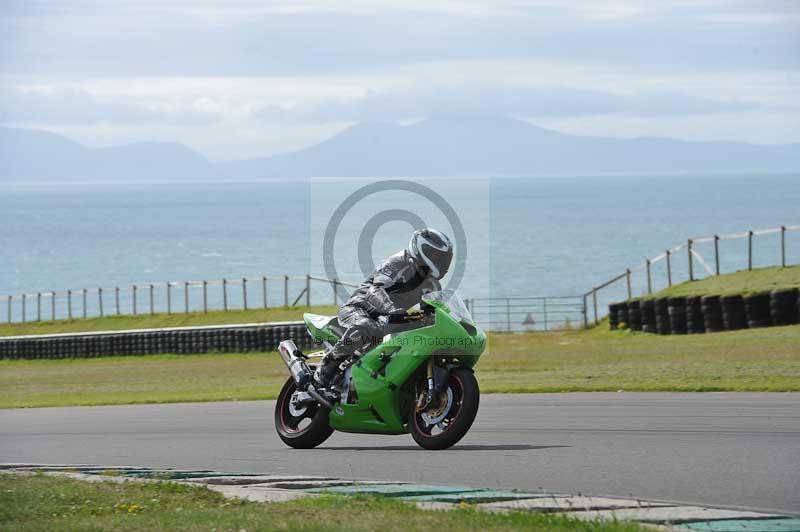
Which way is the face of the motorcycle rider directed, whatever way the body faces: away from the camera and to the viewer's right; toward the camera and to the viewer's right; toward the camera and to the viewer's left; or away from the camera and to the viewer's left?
toward the camera and to the viewer's right

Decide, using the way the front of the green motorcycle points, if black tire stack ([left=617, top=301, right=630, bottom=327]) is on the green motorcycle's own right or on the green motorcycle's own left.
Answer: on the green motorcycle's own left

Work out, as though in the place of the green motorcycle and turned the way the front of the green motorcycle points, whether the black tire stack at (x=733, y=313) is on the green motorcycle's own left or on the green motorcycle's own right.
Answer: on the green motorcycle's own left

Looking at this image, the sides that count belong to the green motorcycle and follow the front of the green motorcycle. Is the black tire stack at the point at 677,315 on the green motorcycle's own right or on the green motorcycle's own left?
on the green motorcycle's own left

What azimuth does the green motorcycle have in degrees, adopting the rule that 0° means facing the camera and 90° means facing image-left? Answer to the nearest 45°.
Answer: approximately 315°

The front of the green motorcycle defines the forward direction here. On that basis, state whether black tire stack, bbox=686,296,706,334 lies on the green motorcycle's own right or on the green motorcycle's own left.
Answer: on the green motorcycle's own left
